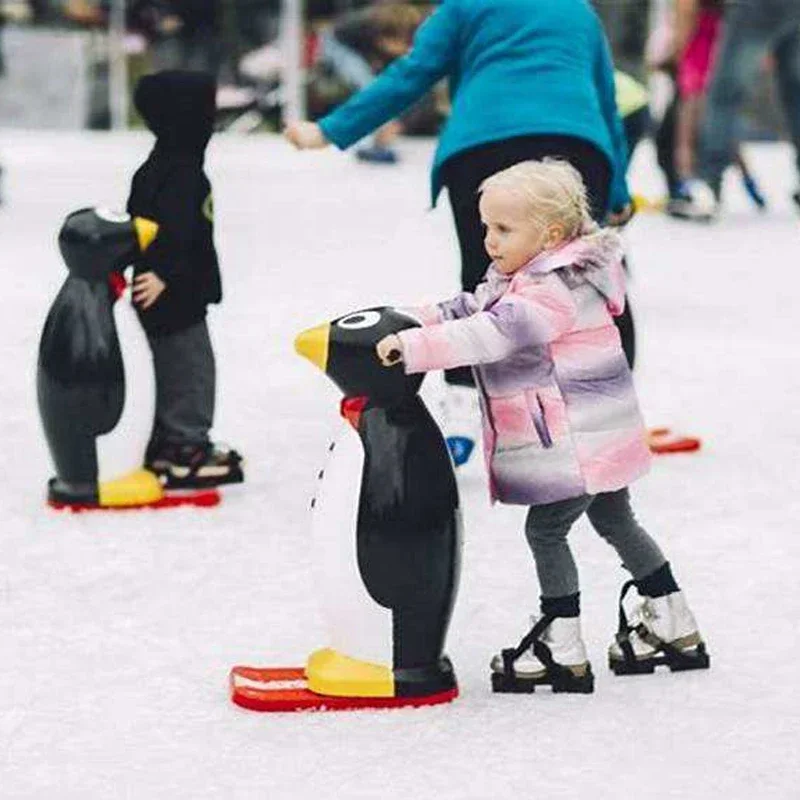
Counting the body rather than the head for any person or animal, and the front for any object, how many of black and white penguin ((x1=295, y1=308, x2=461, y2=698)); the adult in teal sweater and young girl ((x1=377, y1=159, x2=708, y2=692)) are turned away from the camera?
1

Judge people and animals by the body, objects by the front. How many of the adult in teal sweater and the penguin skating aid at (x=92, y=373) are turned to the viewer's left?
0

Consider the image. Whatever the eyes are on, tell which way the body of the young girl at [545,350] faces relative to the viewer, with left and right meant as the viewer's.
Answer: facing to the left of the viewer

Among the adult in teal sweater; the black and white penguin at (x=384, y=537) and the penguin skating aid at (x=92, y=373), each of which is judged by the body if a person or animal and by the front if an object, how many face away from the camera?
1

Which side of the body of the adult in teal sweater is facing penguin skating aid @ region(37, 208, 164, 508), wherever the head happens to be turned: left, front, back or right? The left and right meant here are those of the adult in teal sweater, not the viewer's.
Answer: left

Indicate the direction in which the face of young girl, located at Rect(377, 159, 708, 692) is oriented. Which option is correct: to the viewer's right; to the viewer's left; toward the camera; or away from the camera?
to the viewer's left

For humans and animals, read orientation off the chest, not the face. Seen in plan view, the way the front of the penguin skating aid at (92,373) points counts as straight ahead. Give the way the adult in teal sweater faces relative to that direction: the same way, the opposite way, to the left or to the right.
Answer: to the left

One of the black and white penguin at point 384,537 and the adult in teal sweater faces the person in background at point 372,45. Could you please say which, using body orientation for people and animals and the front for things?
the adult in teal sweater

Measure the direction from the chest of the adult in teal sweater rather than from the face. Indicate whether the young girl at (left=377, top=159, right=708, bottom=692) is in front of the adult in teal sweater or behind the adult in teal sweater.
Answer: behind
